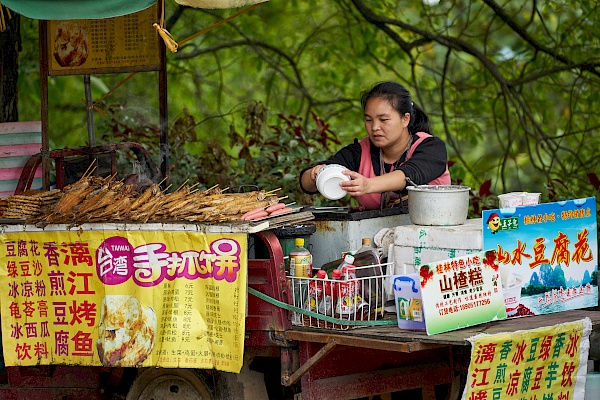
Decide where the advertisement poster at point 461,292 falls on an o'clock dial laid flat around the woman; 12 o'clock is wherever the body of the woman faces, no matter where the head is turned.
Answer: The advertisement poster is roughly at 10 o'clock from the woman.

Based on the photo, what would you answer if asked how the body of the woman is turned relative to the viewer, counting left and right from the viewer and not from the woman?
facing the viewer and to the left of the viewer

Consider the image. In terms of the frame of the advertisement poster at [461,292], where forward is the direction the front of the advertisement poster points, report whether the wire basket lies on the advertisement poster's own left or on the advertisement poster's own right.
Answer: on the advertisement poster's own right

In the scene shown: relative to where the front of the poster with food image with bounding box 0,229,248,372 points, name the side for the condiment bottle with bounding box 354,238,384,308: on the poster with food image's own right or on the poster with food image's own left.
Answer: on the poster with food image's own left

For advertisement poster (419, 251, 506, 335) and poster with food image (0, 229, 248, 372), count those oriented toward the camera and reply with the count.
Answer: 2
